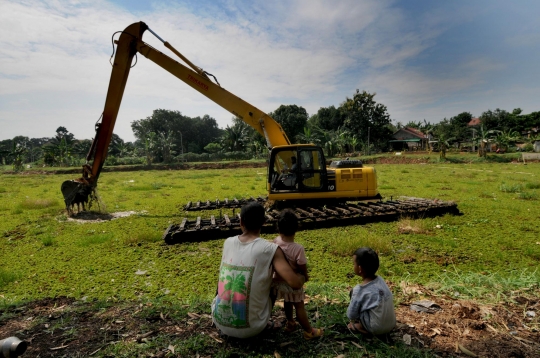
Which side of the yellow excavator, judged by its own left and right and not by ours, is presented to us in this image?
left

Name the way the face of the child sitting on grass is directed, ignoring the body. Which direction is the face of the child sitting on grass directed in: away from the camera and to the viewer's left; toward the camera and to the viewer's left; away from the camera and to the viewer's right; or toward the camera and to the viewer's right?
away from the camera and to the viewer's left

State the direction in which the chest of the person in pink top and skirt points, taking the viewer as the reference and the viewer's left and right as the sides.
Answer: facing away from the viewer

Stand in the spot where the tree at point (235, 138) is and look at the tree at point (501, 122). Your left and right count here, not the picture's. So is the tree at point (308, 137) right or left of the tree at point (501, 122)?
right

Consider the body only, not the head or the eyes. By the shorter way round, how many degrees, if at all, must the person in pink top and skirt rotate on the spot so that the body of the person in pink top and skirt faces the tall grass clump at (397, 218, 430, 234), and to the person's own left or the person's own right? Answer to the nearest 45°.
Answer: approximately 45° to the person's own right

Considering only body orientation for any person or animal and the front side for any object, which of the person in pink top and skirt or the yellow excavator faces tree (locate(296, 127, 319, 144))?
the person in pink top and skirt

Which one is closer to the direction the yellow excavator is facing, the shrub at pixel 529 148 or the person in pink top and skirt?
the person in pink top and skirt

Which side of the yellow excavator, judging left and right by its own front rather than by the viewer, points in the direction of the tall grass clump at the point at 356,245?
left

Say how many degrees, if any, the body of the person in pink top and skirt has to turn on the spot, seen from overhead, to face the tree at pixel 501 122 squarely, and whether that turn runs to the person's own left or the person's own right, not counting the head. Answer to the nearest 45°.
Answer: approximately 45° to the person's own right

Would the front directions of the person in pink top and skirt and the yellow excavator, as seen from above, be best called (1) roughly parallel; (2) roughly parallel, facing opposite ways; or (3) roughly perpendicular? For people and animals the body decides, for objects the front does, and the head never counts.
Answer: roughly perpendicular

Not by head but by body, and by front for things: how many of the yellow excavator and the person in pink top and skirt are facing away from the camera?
1

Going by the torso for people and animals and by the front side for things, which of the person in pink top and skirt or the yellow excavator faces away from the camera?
the person in pink top and skirt

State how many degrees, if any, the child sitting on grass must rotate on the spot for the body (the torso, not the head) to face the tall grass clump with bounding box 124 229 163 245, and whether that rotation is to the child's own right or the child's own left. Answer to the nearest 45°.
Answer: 0° — they already face it

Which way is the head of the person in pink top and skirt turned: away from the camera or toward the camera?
away from the camera
